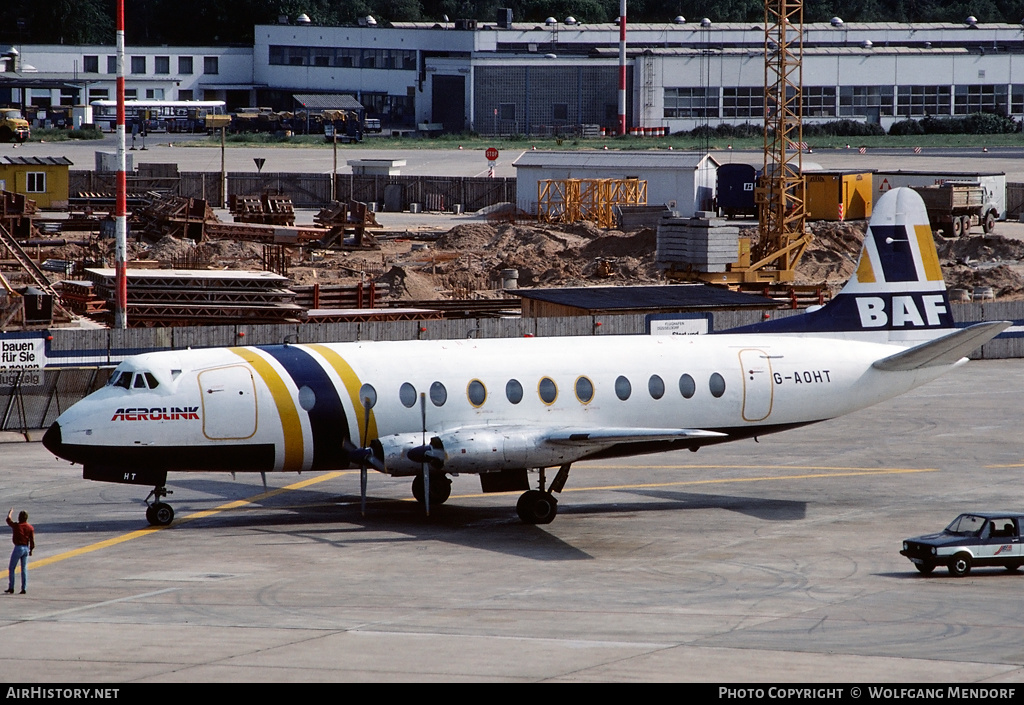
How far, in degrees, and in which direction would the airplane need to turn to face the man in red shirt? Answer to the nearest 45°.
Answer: approximately 45° to its left

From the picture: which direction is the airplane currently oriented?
to the viewer's left

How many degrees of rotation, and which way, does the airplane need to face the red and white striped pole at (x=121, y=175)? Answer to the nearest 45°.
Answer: approximately 45° to its right
